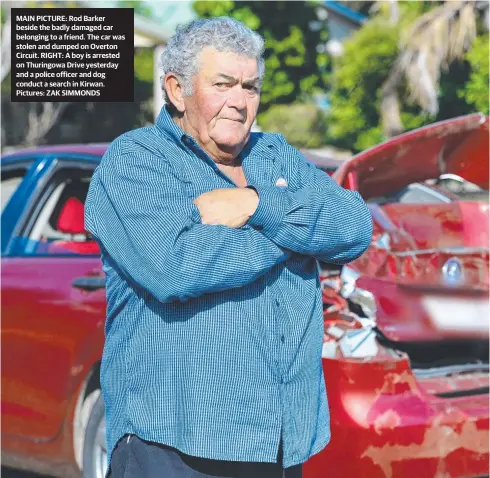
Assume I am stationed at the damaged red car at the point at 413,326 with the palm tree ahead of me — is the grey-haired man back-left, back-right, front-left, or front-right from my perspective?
back-left

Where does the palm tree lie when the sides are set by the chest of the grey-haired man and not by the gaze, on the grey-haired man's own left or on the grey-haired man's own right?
on the grey-haired man's own left

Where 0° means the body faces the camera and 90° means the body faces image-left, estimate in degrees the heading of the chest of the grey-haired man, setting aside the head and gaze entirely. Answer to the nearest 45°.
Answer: approximately 315°

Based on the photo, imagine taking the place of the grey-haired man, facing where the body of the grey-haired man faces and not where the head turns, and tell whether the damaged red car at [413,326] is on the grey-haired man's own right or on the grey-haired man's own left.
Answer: on the grey-haired man's own left

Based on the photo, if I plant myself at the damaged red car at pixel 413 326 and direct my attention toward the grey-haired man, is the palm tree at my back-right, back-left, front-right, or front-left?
back-right
